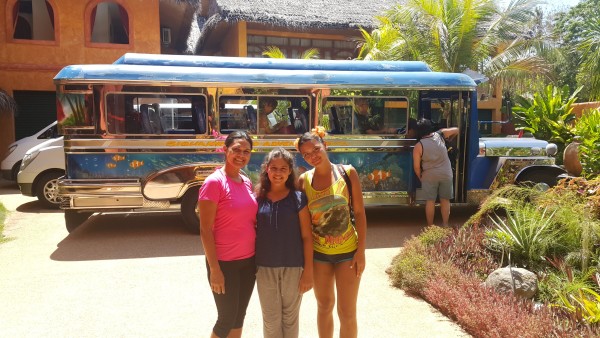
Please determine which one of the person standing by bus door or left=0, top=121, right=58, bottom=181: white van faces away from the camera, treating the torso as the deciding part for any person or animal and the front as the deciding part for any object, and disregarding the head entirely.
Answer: the person standing by bus door

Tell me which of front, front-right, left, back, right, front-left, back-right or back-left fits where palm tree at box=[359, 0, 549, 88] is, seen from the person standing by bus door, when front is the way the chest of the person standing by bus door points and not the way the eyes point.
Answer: front

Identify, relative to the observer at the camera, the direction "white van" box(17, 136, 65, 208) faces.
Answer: facing to the left of the viewer

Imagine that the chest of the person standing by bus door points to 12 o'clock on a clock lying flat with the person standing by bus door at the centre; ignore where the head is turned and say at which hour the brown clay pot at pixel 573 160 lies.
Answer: The brown clay pot is roughly at 3 o'clock from the person standing by bus door.

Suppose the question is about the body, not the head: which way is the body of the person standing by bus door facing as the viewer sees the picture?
away from the camera

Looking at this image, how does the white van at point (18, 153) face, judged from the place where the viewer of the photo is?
facing to the left of the viewer

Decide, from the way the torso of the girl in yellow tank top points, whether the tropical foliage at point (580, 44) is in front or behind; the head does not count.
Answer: behind

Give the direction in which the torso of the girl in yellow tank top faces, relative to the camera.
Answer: toward the camera

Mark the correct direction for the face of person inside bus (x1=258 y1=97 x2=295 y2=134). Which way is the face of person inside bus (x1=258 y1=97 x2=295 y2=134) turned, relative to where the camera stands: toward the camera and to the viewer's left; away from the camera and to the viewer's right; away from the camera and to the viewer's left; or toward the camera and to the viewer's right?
toward the camera and to the viewer's right

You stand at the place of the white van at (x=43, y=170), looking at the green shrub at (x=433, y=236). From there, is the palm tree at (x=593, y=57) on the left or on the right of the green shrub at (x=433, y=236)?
left

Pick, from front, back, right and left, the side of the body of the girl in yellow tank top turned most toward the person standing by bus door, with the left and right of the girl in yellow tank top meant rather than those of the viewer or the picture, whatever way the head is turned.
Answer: back

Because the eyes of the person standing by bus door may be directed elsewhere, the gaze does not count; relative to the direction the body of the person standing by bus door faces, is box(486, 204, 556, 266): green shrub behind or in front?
behind
